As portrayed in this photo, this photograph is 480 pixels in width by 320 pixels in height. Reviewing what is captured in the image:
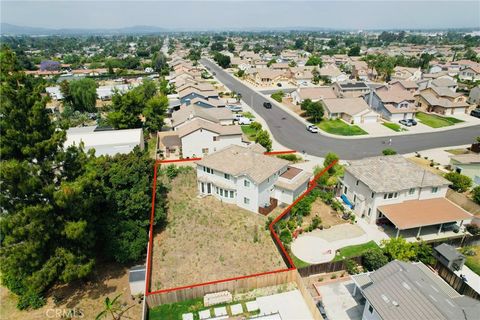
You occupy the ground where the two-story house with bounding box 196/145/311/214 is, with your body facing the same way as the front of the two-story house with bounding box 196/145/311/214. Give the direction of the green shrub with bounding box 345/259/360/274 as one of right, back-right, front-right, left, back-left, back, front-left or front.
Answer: right

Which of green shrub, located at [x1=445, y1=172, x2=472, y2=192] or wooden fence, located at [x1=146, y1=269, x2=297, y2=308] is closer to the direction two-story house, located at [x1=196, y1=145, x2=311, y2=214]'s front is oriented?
the green shrub

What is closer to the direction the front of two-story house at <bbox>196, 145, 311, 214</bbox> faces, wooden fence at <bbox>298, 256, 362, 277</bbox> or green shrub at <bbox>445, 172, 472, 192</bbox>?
the green shrub

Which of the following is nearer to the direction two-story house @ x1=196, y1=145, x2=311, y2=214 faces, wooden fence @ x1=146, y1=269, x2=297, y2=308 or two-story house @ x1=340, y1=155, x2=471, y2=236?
the two-story house

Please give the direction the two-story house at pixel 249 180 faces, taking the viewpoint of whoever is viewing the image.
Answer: facing away from the viewer and to the right of the viewer

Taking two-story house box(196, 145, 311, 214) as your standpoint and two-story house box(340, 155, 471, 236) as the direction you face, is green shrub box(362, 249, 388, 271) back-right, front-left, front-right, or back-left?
front-right

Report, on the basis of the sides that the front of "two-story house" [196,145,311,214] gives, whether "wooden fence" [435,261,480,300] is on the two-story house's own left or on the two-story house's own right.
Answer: on the two-story house's own right

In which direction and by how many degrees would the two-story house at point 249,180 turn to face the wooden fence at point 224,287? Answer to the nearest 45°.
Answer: approximately 135° to its right

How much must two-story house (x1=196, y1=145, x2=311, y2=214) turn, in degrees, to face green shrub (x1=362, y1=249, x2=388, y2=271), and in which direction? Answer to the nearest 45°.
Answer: approximately 90° to its right

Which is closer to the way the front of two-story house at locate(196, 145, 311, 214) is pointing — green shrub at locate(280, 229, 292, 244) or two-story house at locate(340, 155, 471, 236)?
the two-story house

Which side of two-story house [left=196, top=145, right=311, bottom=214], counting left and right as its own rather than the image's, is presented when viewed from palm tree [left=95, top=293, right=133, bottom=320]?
back

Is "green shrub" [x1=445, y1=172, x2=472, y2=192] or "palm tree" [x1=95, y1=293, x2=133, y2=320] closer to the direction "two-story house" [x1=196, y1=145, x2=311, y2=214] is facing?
the green shrub

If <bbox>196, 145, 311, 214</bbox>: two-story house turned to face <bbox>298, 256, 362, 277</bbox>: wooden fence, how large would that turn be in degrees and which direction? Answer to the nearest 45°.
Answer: approximately 90° to its right

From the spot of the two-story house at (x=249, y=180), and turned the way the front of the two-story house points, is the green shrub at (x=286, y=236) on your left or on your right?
on your right

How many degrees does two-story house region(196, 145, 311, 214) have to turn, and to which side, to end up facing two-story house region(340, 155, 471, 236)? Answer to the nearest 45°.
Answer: approximately 45° to its right

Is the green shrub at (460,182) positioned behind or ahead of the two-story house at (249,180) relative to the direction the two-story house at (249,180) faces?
ahead

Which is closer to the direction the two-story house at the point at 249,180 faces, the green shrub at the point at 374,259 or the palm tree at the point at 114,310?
the green shrub
